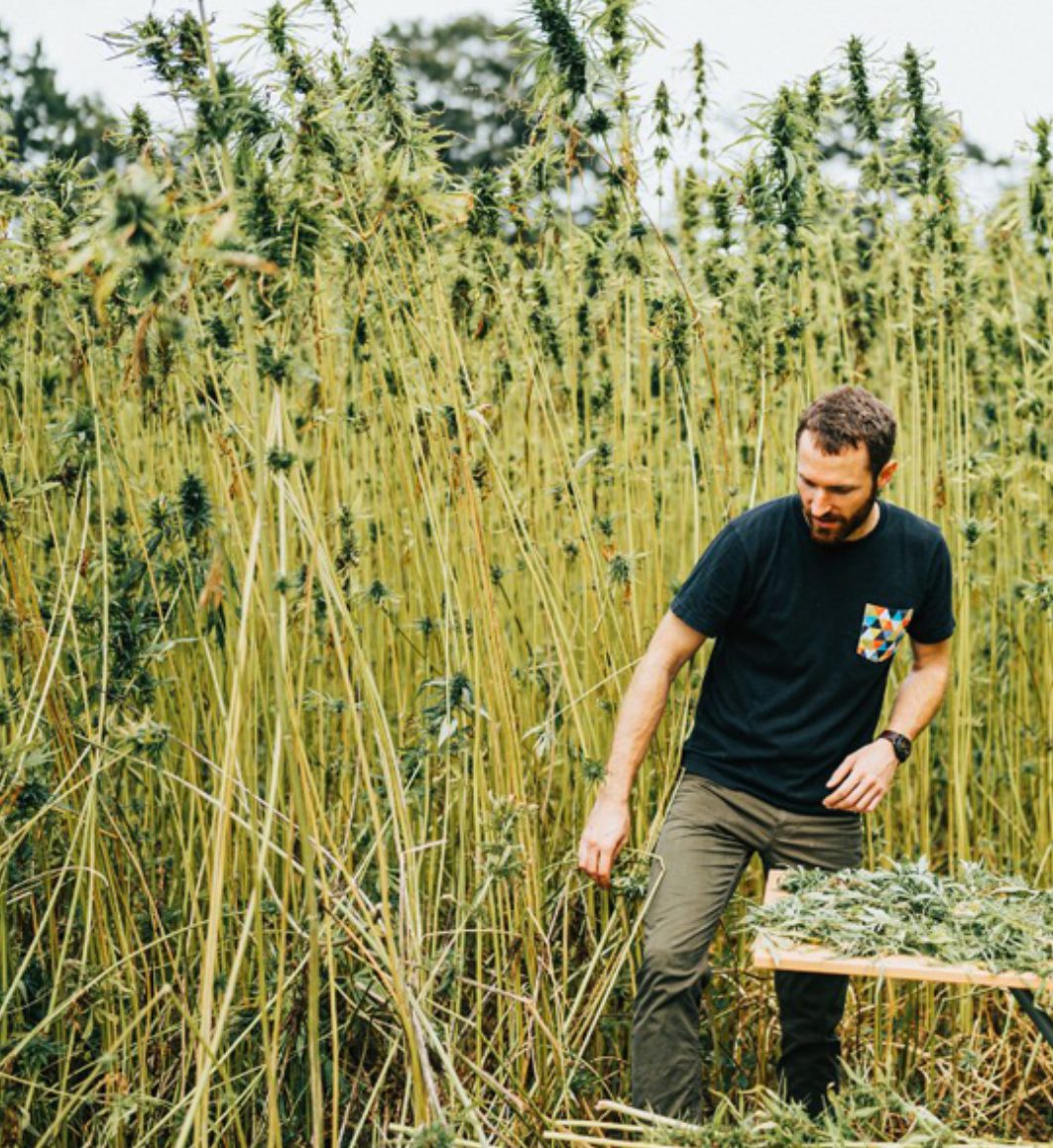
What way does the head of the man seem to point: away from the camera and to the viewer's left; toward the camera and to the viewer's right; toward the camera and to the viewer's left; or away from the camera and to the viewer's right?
toward the camera and to the viewer's left

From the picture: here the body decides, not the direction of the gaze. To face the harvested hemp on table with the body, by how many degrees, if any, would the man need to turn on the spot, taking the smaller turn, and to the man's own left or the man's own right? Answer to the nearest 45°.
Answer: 0° — they already face it

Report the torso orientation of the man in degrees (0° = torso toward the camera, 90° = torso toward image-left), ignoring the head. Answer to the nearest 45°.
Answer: approximately 0°
